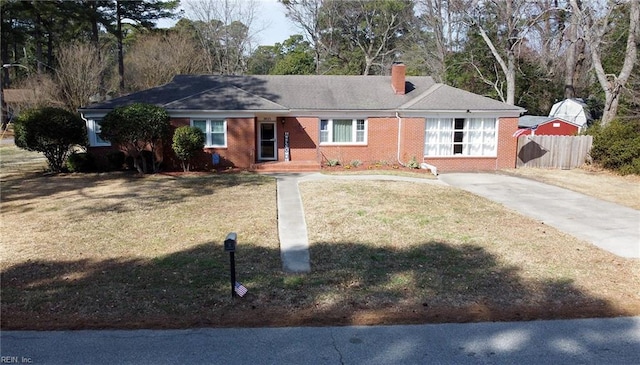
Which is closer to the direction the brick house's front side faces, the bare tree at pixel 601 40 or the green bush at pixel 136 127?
the green bush

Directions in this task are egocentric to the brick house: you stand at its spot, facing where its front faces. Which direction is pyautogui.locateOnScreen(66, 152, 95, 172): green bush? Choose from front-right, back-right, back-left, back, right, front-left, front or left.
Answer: right

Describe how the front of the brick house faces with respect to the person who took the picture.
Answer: facing the viewer

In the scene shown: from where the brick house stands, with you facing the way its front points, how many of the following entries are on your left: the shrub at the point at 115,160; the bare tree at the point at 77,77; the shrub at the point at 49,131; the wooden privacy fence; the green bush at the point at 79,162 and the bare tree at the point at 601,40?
2

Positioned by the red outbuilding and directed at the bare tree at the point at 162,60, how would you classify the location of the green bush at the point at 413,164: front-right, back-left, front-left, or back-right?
front-left

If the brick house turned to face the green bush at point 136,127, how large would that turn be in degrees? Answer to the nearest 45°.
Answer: approximately 90° to its right

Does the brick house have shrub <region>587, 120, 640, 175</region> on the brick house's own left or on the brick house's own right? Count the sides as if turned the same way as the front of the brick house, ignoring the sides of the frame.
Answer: on the brick house's own left

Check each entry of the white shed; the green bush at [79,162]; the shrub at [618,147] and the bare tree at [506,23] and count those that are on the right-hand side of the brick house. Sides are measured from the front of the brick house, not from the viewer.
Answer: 1

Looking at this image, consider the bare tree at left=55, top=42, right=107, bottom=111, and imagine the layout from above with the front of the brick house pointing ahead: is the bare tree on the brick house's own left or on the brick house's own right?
on the brick house's own right

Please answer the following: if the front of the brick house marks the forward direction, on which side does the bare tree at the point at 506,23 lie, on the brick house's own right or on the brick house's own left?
on the brick house's own left

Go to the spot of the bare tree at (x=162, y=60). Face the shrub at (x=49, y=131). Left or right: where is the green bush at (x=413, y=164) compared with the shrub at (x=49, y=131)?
left

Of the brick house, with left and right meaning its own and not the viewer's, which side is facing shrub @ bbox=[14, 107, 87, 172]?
right

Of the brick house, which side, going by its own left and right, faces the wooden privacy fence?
left

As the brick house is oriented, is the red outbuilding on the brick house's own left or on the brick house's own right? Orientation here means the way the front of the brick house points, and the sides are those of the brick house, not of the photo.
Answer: on the brick house's own left

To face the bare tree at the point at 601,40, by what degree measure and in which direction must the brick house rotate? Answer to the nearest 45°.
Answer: approximately 90° to its left

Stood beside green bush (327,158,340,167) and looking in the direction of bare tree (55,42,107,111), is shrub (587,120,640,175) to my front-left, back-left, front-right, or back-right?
back-right
